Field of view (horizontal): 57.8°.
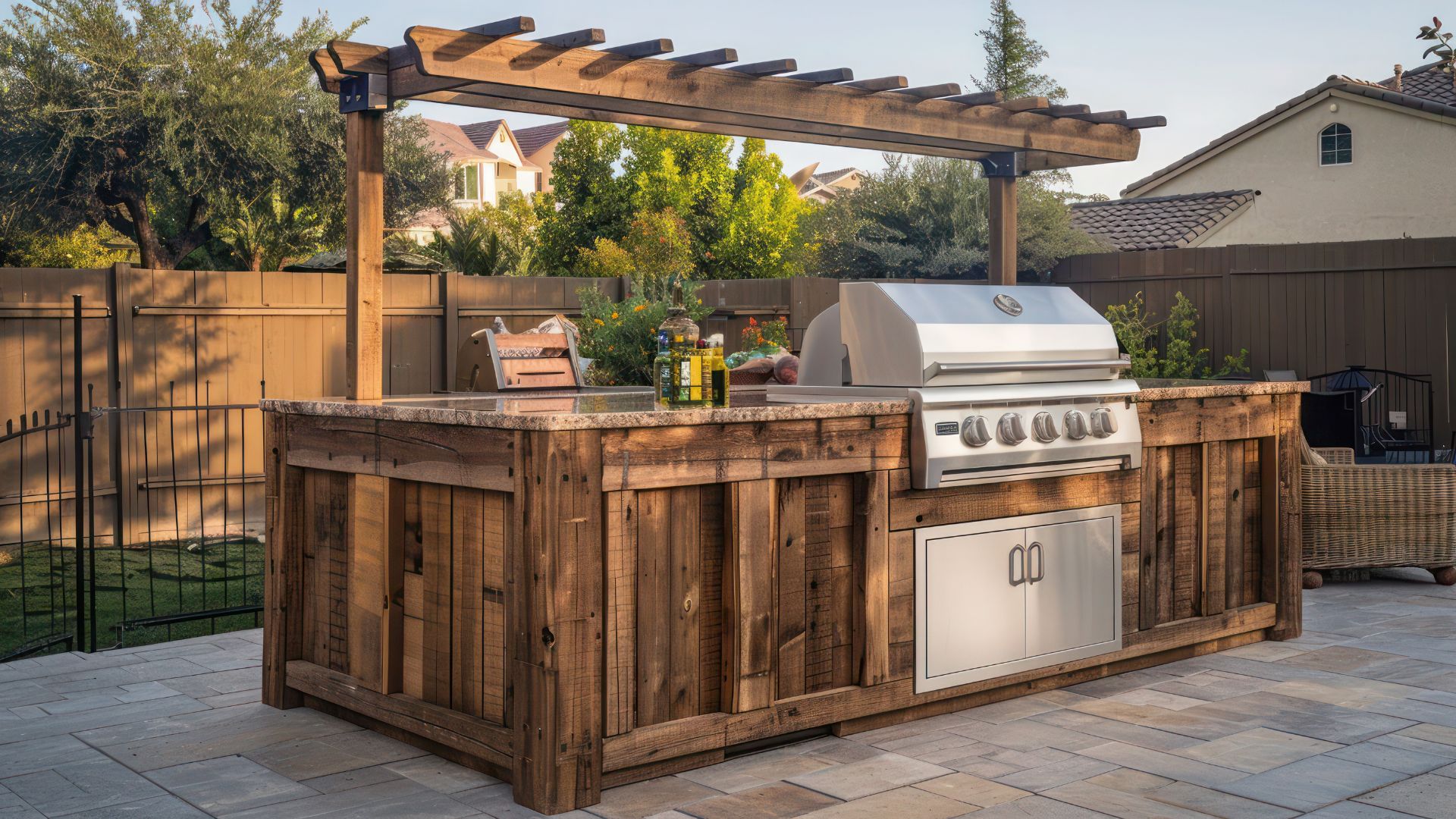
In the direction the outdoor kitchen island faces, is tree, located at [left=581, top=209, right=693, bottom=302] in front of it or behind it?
behind

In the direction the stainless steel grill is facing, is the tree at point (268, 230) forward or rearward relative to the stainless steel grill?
rearward

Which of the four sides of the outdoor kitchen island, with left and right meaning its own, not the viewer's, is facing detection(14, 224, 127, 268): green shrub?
back

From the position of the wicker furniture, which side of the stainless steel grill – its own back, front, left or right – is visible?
left

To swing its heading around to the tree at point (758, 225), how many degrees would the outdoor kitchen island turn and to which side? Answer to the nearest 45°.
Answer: approximately 135° to its left

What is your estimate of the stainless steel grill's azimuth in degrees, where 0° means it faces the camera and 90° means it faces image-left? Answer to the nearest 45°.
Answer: approximately 315°

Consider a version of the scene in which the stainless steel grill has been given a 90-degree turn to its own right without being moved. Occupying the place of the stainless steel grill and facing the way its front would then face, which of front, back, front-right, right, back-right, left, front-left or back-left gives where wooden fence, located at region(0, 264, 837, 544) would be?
right

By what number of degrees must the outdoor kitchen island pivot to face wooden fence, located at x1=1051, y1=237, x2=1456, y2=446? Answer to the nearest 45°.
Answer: approximately 90° to its left

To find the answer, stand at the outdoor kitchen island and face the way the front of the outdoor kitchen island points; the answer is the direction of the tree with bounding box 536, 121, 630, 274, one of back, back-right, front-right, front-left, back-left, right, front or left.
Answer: back-left

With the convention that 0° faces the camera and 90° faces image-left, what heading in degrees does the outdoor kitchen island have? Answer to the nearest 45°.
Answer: approximately 315°
